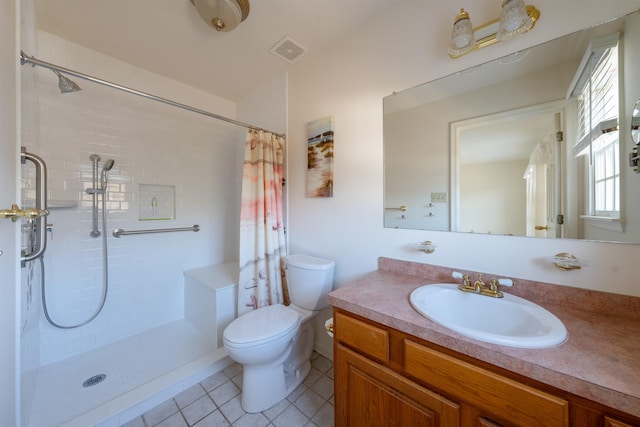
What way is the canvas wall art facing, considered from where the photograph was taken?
facing the viewer and to the left of the viewer

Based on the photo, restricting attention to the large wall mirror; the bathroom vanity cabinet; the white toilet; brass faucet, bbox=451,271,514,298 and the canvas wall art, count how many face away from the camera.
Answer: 0

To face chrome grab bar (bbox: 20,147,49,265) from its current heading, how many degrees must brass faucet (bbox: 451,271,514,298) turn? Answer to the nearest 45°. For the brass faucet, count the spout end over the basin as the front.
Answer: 0° — it already faces it

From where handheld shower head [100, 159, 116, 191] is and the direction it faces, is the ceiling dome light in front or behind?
in front

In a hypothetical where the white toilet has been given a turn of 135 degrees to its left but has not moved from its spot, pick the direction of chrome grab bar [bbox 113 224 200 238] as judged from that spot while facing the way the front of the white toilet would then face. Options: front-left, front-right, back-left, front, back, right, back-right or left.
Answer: back-left

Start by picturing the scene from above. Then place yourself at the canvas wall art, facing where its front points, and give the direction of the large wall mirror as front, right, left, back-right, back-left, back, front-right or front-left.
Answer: left

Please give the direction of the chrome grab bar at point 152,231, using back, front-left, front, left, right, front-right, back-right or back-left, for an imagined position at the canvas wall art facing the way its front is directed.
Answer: front-right

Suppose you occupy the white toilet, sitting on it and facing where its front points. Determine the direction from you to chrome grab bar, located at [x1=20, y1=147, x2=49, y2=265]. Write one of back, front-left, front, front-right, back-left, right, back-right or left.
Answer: front-right
